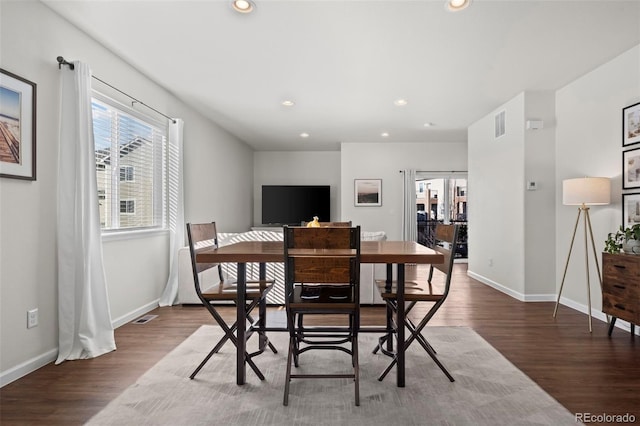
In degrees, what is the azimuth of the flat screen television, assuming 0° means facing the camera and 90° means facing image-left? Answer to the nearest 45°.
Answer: approximately 0°

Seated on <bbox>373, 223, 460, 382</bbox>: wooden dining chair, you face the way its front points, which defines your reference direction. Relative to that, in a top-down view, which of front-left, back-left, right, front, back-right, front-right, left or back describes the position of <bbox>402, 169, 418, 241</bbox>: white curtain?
right

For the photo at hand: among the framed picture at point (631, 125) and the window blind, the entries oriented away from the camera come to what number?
0

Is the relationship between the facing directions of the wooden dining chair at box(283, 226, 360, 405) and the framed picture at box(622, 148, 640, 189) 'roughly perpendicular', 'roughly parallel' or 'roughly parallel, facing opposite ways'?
roughly perpendicular

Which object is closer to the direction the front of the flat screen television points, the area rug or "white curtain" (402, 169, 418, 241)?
the area rug

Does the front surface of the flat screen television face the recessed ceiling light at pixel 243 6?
yes

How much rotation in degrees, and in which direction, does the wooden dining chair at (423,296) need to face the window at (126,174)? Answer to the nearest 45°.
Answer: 0° — it already faces it

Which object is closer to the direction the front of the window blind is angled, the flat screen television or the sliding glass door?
the sliding glass door

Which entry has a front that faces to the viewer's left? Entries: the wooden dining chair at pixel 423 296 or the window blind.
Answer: the wooden dining chair

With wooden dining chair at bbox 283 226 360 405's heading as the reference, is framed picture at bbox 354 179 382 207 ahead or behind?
ahead

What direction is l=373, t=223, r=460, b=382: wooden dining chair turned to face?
to the viewer's left

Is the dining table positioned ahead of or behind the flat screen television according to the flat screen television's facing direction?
ahead

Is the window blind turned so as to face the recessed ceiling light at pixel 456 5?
yes
